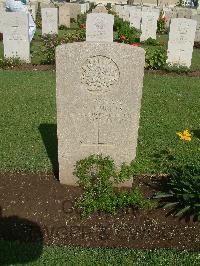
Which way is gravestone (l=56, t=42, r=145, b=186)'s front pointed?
toward the camera

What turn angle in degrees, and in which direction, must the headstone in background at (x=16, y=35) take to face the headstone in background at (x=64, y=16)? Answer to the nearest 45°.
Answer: approximately 180°

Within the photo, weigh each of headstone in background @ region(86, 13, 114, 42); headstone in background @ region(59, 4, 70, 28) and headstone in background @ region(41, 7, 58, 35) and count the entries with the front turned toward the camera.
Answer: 3

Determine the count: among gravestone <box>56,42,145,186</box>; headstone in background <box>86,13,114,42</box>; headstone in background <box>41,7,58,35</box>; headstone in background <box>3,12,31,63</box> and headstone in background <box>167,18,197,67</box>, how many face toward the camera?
5

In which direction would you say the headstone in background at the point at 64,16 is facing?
toward the camera

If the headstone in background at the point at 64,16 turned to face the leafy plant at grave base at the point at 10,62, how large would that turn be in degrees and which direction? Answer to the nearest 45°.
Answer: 0° — it already faces it

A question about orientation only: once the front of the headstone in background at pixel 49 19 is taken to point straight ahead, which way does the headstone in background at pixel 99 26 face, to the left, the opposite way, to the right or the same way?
the same way

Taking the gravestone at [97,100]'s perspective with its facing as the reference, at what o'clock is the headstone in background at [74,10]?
The headstone in background is roughly at 6 o'clock from the gravestone.

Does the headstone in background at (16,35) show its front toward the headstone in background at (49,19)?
no

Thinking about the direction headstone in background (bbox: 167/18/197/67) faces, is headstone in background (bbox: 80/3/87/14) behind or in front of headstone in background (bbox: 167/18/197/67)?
behind

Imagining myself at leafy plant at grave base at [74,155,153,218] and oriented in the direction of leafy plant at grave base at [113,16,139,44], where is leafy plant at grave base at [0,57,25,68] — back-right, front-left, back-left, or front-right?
front-left

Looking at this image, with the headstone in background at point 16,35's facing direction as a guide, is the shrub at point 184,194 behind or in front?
in front

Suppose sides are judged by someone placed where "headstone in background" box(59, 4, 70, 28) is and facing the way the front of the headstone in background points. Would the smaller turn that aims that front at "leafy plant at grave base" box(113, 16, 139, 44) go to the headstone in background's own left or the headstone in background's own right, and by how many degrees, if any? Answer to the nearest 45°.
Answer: approximately 45° to the headstone in background's own left

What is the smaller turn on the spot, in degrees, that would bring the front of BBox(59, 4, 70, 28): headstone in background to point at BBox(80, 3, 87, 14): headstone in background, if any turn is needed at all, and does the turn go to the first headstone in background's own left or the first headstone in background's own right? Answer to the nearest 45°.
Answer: approximately 180°

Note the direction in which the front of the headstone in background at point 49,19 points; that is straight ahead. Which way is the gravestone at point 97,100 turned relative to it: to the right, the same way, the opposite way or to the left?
the same way
